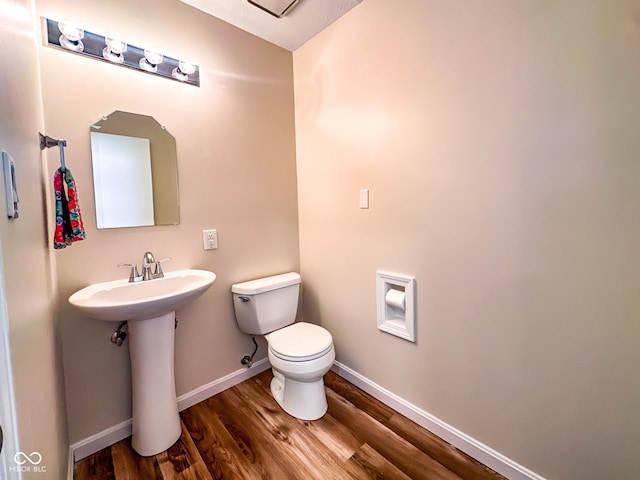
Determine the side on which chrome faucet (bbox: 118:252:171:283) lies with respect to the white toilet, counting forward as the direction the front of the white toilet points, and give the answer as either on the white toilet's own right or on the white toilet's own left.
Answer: on the white toilet's own right

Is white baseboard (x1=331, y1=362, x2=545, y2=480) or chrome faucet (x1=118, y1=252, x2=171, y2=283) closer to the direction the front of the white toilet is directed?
the white baseboard

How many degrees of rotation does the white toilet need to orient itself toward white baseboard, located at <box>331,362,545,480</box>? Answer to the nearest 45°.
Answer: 0° — it already faces it

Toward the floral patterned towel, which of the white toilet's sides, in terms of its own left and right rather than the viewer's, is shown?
right

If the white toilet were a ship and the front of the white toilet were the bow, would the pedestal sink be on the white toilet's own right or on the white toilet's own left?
on the white toilet's own right

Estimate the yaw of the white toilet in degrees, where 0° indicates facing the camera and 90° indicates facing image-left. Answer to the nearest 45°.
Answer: approximately 315°
